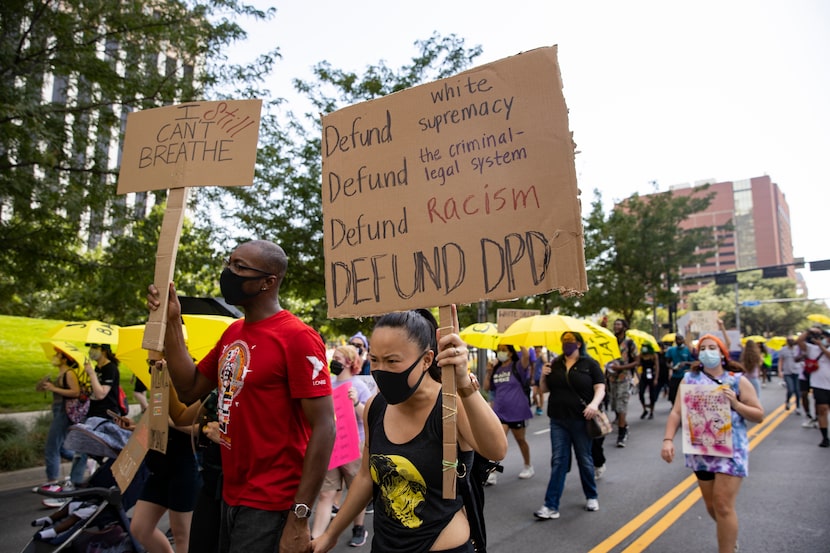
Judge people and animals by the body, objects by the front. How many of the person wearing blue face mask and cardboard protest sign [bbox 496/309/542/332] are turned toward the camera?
2

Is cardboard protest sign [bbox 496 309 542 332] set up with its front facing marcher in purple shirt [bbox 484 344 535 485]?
yes

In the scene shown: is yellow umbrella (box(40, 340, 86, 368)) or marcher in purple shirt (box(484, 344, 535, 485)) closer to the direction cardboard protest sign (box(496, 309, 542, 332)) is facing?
the marcher in purple shirt

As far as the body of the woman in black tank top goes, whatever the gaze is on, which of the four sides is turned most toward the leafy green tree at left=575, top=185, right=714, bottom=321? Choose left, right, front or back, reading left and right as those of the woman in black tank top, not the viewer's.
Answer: back

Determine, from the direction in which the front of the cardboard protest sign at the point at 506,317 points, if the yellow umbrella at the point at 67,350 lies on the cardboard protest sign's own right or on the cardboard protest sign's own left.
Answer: on the cardboard protest sign's own right

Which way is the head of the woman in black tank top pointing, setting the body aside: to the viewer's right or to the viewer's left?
to the viewer's left

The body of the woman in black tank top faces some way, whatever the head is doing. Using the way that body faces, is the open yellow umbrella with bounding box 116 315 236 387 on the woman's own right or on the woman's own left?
on the woman's own right

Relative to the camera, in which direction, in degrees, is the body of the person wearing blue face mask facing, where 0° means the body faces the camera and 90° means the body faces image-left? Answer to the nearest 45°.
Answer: approximately 0°

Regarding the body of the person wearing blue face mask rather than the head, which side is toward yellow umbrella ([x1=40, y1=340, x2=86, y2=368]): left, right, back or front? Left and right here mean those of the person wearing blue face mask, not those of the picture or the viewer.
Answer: right

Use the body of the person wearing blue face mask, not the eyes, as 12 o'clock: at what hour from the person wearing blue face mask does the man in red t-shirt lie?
The man in red t-shirt is roughly at 1 o'clock from the person wearing blue face mask.

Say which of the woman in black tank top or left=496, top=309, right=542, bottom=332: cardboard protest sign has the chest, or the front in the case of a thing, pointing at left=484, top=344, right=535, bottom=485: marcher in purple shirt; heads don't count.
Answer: the cardboard protest sign
